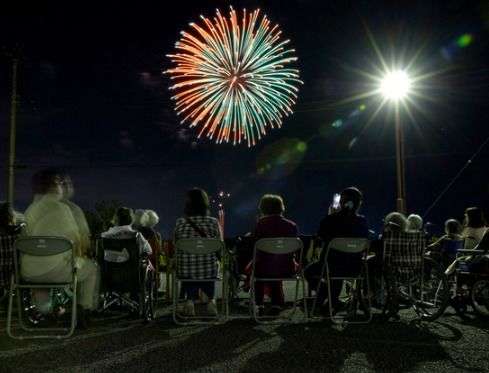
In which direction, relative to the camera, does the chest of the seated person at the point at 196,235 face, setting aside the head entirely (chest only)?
away from the camera

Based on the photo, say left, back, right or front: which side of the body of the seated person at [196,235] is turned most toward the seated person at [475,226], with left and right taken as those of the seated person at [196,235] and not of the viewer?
right

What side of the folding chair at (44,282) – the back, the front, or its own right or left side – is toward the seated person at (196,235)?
right

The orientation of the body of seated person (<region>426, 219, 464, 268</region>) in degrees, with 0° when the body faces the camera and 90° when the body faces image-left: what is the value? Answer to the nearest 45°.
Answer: approximately 135°

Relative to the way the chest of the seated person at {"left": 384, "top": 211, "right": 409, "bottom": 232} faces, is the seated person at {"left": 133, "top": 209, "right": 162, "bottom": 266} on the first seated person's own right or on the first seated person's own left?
on the first seated person's own left

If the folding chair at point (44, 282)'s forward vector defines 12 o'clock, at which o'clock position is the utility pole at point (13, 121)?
The utility pole is roughly at 12 o'clock from the folding chair.

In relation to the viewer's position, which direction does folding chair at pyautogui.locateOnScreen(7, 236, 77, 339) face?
facing away from the viewer

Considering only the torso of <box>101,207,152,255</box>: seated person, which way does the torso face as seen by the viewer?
away from the camera
